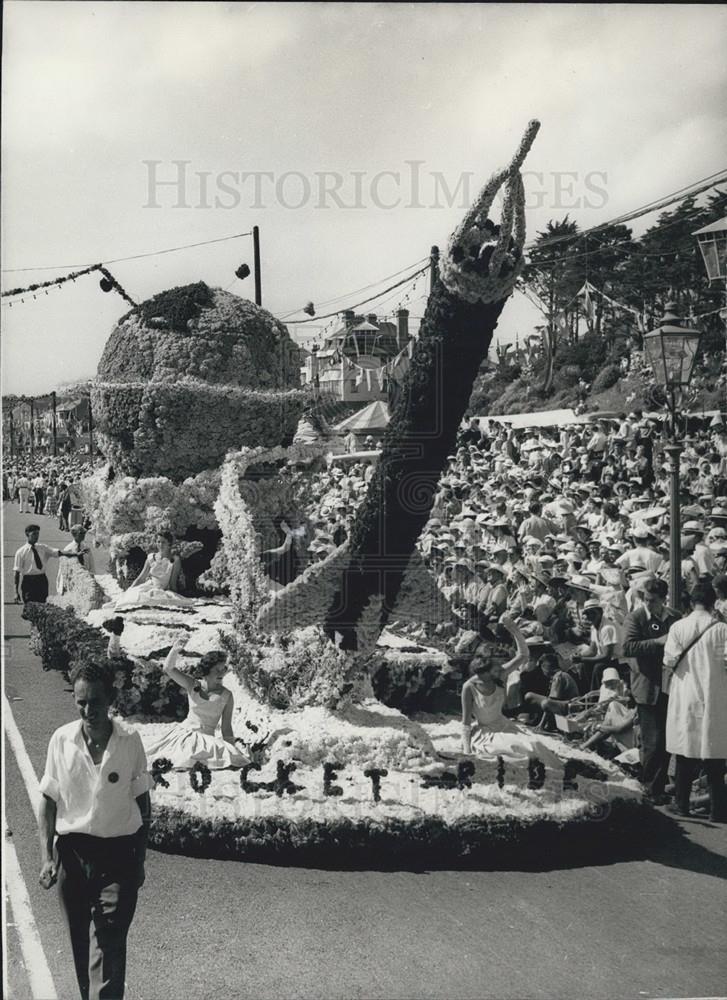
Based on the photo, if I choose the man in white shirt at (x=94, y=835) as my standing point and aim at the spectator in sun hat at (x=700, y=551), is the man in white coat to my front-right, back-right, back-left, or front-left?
front-right

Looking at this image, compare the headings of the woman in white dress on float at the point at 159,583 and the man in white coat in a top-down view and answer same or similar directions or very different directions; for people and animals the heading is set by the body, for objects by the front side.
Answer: very different directions

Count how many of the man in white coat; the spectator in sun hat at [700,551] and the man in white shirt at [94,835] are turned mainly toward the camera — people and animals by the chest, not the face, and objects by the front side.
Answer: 1

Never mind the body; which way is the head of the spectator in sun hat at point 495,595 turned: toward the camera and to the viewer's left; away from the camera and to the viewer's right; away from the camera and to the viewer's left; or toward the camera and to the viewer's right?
toward the camera and to the viewer's left

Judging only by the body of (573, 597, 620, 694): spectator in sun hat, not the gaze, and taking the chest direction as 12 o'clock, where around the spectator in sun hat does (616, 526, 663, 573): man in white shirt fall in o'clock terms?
The man in white shirt is roughly at 5 o'clock from the spectator in sun hat.

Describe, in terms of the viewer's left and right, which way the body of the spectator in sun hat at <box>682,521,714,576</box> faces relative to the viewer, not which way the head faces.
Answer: facing to the left of the viewer

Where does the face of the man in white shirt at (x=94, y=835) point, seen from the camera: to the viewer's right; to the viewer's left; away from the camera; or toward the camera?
toward the camera

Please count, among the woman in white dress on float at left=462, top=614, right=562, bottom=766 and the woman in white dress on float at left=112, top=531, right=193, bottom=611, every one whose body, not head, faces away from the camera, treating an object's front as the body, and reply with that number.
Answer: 0

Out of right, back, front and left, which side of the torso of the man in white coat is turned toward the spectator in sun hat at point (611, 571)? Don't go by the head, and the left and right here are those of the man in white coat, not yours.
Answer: front

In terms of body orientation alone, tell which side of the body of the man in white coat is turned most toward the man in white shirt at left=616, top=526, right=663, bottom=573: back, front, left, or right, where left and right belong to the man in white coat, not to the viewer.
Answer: front

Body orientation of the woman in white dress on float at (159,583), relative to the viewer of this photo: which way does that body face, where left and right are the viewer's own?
facing the viewer and to the left of the viewer

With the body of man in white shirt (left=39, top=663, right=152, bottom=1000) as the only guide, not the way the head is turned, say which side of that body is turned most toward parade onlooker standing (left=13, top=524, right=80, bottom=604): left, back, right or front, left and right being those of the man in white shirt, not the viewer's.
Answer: back

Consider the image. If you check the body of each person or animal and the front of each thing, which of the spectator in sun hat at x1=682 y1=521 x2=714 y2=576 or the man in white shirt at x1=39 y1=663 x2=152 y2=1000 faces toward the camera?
the man in white shirt

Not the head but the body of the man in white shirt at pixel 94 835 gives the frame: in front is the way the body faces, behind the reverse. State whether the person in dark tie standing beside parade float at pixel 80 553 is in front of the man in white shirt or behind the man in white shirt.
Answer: behind

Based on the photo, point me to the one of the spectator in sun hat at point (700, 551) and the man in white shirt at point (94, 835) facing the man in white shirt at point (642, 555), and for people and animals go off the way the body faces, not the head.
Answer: the spectator in sun hat
